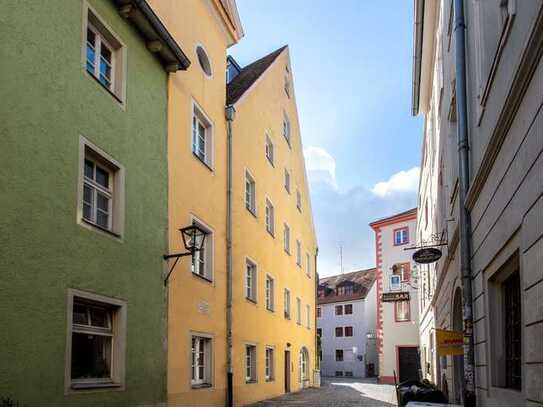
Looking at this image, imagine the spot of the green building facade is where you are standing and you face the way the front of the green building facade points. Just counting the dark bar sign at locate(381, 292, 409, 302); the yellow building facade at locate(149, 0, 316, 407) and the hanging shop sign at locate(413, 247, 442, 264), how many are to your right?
0

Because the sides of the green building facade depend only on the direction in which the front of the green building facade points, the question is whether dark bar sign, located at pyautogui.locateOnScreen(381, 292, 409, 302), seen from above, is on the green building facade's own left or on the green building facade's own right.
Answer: on the green building facade's own left

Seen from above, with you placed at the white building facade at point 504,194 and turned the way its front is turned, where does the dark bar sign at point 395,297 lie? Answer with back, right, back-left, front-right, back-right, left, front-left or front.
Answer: right

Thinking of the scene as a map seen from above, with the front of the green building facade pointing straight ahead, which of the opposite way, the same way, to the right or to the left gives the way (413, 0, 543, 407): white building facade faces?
the opposite way

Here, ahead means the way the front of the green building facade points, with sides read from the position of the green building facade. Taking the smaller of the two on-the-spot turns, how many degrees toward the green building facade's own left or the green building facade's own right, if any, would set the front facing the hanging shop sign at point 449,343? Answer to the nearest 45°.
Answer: approximately 45° to the green building facade's own left

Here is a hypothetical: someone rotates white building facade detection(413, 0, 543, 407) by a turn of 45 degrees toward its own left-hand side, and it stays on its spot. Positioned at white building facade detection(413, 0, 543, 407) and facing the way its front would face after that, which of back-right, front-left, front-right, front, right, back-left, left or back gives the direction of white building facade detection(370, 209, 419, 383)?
back-right

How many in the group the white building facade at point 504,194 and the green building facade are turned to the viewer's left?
1

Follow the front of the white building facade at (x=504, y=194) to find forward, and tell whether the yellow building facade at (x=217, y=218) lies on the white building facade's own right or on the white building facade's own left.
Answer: on the white building facade's own right

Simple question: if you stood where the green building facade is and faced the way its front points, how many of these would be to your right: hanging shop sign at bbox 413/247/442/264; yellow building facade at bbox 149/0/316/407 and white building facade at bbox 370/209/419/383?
0

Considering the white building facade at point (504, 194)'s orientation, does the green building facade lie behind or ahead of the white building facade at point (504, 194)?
ahead

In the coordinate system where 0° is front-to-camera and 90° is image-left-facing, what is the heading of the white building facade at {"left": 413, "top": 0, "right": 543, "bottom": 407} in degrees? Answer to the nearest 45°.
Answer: approximately 90°

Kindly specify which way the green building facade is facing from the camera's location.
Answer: facing the viewer and to the right of the viewer

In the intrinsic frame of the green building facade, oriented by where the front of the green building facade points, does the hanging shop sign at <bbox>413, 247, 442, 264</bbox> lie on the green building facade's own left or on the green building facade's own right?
on the green building facade's own left

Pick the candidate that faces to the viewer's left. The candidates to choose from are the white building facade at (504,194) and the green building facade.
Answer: the white building facade
